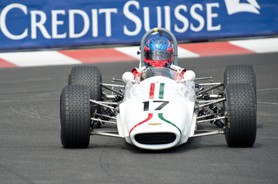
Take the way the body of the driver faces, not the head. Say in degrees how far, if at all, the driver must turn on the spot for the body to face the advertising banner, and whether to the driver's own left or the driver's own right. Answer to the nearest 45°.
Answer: approximately 180°

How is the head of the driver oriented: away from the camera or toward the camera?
toward the camera

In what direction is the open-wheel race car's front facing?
toward the camera

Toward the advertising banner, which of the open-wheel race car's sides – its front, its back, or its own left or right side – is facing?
back
